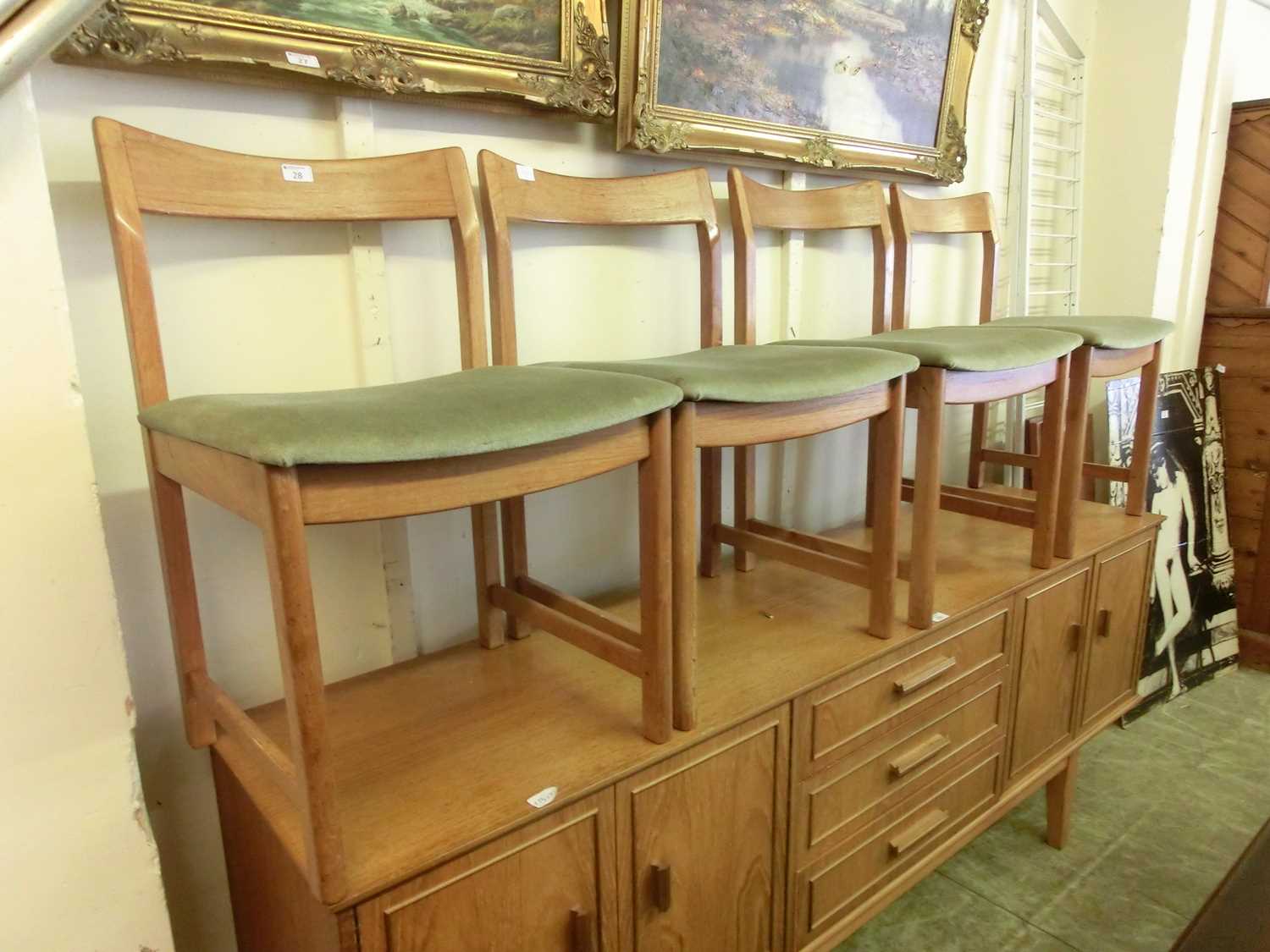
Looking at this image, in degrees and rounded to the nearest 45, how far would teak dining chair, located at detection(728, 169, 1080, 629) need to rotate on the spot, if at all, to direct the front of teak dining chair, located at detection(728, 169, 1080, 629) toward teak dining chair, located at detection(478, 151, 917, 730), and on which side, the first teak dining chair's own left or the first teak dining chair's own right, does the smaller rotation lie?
approximately 90° to the first teak dining chair's own right

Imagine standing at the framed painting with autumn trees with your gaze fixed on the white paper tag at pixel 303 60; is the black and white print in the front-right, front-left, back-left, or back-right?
back-left

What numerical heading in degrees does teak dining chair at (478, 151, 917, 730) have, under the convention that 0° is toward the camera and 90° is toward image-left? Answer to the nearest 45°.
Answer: approximately 315°

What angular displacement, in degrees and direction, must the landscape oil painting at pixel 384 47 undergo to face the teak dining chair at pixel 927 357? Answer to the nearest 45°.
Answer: approximately 45° to its left

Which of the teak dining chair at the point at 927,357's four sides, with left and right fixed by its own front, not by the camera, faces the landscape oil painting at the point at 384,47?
right

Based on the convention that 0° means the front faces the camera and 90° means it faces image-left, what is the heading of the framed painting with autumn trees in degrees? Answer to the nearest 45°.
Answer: approximately 315°

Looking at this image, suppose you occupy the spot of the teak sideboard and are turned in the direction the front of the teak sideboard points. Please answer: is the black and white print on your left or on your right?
on your left

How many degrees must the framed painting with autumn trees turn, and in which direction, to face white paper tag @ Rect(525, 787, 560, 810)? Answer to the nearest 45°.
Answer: approximately 45° to its right

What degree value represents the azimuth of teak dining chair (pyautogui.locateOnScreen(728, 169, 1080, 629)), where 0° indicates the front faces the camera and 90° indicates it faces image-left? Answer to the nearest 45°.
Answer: approximately 315°

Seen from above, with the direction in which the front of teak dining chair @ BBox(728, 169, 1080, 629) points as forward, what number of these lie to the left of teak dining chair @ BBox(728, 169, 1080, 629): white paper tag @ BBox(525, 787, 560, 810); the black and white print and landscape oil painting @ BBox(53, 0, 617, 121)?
1
